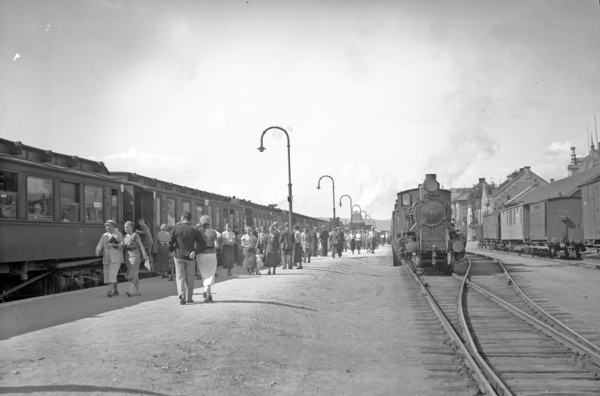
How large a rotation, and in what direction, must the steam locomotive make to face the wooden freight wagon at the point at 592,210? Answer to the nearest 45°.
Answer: approximately 135° to its left

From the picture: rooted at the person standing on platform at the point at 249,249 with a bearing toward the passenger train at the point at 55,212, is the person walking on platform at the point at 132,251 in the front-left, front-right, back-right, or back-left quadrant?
front-left

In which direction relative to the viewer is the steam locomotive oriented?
toward the camera

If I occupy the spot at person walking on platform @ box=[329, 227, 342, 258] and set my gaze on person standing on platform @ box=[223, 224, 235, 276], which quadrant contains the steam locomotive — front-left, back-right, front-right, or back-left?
front-left

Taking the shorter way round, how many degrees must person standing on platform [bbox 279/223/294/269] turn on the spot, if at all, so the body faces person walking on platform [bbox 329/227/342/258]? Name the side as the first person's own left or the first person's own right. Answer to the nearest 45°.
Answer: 0° — they already face them

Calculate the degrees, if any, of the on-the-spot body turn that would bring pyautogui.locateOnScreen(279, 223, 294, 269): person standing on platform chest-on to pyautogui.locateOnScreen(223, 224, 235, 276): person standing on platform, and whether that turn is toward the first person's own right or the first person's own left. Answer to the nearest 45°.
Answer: approximately 135° to the first person's own left

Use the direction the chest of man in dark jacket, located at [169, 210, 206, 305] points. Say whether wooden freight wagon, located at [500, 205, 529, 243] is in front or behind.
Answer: in front

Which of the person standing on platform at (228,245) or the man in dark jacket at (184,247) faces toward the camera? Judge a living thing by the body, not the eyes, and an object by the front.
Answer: the person standing on platform

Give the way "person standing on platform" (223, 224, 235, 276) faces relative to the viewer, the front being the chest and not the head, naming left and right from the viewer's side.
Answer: facing the viewer

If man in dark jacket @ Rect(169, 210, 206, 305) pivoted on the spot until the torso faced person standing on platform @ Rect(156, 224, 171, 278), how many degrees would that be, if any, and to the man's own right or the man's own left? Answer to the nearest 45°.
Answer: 0° — they already face them

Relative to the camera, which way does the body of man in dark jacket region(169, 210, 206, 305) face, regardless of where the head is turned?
away from the camera

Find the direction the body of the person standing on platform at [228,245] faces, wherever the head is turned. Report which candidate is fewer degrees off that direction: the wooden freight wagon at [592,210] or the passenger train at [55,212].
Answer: the passenger train

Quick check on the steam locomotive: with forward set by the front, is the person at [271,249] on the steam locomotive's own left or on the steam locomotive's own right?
on the steam locomotive's own right

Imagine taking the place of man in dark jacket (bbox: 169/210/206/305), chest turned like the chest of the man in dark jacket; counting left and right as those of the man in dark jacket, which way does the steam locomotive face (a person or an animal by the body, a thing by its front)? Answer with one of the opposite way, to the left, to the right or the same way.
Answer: the opposite way

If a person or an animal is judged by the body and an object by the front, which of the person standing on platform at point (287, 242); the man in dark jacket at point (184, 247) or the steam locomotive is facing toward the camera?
the steam locomotive

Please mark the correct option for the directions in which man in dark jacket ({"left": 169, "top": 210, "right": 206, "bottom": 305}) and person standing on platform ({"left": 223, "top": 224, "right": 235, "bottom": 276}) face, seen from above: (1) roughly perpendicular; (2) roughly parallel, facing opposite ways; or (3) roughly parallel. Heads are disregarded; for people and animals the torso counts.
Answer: roughly parallel, facing opposite ways
